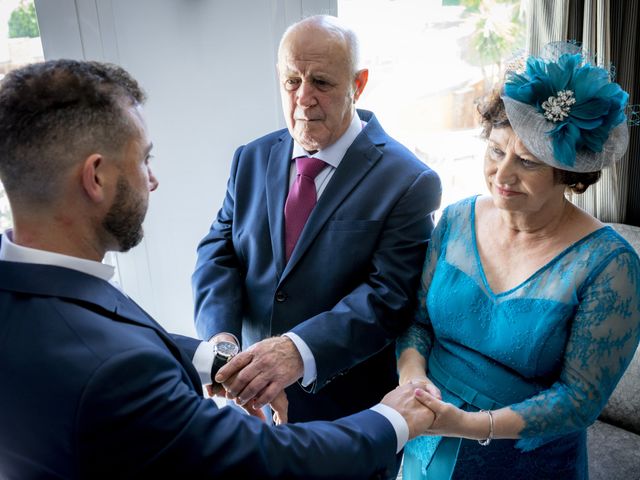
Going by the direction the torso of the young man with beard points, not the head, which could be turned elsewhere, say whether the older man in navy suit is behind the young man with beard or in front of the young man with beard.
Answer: in front

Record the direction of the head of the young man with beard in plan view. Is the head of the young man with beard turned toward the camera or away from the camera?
away from the camera

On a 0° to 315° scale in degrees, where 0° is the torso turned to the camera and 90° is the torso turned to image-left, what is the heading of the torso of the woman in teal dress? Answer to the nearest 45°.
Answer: approximately 45°

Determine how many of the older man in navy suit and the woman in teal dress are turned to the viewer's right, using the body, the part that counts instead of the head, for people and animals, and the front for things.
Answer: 0

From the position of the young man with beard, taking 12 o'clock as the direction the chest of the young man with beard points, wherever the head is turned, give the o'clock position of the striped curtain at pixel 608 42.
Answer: The striped curtain is roughly at 12 o'clock from the young man with beard.

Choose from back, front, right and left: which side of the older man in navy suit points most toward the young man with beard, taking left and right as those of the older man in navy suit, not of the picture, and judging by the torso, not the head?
front

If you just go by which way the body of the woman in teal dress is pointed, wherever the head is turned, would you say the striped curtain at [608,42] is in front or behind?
behind

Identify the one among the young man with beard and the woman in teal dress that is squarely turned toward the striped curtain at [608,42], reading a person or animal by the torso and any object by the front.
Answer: the young man with beard

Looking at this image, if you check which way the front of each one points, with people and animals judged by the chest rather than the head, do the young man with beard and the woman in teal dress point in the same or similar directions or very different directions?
very different directions

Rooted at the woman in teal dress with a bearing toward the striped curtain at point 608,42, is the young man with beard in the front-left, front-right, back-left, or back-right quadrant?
back-left

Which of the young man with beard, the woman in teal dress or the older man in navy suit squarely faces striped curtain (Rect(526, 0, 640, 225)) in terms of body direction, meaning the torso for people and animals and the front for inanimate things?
the young man with beard

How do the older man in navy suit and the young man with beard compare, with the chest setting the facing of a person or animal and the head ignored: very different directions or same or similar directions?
very different directions
